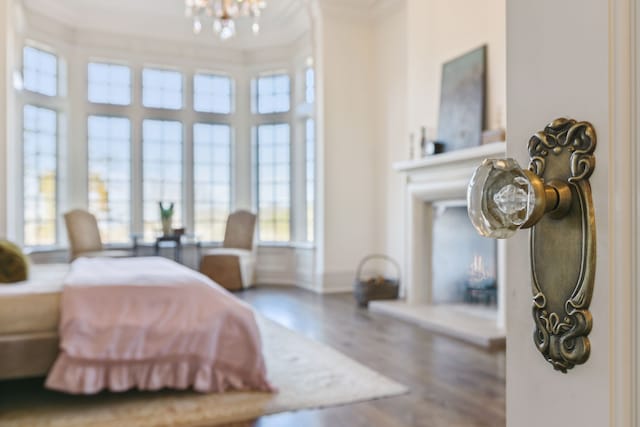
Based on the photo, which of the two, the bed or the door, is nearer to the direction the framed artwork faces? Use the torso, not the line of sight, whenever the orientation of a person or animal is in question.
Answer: the bed

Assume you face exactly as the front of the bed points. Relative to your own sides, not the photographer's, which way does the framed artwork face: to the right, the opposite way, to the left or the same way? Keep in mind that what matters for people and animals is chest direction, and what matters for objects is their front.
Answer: the opposite way

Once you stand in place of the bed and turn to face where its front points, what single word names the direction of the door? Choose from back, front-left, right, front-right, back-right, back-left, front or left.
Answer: right

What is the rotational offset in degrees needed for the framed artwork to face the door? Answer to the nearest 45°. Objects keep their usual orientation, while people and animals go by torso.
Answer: approximately 45° to its left

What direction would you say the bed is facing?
to the viewer's right

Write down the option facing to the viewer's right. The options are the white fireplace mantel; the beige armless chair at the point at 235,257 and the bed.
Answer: the bed

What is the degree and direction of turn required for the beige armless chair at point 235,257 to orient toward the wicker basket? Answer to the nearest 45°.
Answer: approximately 90° to its left

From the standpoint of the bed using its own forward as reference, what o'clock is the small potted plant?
The small potted plant is roughly at 9 o'clock from the bed.

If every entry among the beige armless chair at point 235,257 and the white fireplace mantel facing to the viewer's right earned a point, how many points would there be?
0

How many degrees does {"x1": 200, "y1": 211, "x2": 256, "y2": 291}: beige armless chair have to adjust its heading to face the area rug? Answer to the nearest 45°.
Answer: approximately 45° to its left

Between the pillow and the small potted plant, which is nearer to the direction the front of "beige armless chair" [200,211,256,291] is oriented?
the pillow

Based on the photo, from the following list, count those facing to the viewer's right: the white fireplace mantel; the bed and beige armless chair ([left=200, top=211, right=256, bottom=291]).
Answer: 1

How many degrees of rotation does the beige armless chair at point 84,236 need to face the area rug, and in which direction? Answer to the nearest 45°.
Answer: approximately 45° to its right

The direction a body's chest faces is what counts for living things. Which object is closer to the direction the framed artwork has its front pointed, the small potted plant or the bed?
the bed
